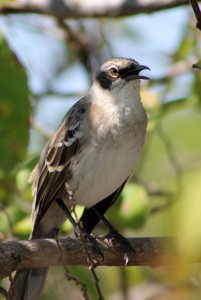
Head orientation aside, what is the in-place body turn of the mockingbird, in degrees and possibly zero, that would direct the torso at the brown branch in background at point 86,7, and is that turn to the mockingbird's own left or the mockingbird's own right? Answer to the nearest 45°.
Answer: approximately 90° to the mockingbird's own left

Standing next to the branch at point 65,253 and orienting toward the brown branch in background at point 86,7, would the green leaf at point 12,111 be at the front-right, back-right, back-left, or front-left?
front-left

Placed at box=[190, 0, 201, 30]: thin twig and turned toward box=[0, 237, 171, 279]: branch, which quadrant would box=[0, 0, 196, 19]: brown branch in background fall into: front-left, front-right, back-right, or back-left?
front-right

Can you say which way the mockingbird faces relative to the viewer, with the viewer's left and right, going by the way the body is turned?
facing the viewer and to the right of the viewer
